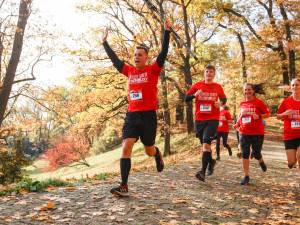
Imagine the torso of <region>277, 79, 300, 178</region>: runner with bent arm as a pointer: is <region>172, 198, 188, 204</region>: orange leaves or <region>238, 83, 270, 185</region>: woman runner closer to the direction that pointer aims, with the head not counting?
the orange leaves

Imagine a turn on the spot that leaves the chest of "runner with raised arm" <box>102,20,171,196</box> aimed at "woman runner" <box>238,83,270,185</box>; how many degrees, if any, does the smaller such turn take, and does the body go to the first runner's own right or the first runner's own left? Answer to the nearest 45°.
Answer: approximately 180°

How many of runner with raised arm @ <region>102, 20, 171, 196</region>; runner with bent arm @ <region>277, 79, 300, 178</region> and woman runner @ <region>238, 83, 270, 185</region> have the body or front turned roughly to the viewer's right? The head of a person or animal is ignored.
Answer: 0

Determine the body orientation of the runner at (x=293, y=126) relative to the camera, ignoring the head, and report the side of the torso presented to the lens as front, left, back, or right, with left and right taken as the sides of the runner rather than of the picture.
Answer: front

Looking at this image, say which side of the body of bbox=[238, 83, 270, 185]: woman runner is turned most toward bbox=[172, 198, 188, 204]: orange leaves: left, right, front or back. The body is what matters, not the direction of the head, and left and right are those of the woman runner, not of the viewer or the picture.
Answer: front

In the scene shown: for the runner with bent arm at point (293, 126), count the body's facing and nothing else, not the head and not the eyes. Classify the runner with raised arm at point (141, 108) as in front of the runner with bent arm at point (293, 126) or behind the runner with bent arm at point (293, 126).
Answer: in front

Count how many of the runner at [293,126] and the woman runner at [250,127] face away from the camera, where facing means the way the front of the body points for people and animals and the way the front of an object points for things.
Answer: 0

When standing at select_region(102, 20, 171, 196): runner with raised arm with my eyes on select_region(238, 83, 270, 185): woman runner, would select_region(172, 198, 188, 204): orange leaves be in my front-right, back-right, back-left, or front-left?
front-right

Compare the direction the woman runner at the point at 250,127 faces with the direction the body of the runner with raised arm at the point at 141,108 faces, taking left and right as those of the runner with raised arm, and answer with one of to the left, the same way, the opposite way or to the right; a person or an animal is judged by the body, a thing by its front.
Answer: the same way

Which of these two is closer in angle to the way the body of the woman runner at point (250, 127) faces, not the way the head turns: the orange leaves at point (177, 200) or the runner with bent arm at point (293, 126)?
the orange leaves

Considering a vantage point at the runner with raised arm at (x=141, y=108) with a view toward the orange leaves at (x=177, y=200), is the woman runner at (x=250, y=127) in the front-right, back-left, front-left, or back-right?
front-left

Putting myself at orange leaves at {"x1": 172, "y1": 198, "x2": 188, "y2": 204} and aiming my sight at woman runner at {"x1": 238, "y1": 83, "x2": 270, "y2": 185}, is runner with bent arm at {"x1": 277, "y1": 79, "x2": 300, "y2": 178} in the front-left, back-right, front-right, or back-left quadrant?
front-right

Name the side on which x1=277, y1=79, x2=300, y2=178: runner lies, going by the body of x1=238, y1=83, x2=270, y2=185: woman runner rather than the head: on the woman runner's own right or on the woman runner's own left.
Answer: on the woman runner's own left

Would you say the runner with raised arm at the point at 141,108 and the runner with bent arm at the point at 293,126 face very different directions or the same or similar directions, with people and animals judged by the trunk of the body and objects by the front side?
same or similar directions

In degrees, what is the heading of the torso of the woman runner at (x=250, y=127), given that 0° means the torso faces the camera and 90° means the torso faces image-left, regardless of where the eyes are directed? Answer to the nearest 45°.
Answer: approximately 45°
